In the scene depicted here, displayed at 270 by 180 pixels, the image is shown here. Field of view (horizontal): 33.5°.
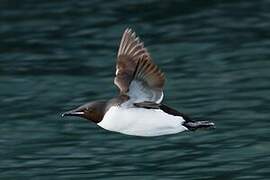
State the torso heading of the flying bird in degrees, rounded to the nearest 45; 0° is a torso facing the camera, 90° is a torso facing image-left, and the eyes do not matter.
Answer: approximately 90°
